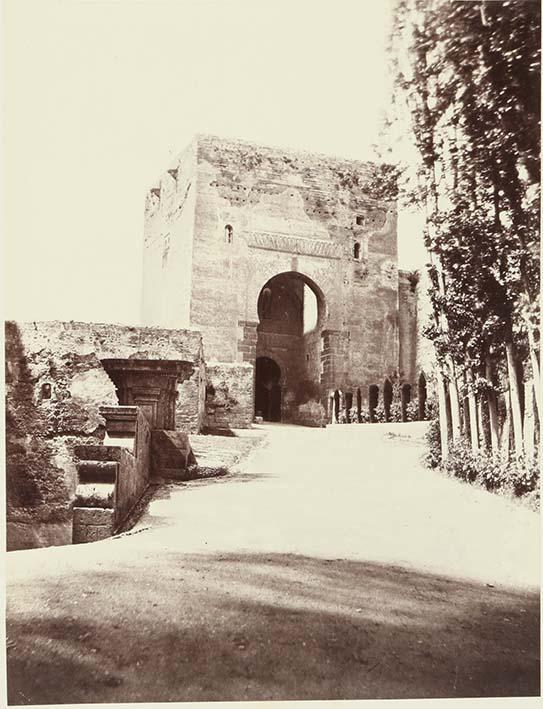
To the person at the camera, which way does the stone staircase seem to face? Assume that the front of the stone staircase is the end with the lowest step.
facing the viewer

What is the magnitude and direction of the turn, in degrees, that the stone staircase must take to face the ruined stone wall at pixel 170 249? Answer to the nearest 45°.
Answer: approximately 180°

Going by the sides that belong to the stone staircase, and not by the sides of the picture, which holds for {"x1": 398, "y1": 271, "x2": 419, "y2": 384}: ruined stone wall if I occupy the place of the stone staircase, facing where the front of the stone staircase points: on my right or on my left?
on my left

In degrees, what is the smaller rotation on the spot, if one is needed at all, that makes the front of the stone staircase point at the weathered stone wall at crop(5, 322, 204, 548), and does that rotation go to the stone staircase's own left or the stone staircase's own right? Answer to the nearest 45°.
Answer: approximately 180°

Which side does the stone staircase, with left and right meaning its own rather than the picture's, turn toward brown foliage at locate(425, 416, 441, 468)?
left

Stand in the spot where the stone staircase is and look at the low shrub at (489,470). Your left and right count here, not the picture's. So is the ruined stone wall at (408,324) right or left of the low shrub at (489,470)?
left

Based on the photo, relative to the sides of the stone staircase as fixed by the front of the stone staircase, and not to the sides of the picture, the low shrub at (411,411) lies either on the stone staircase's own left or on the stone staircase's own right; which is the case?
on the stone staircase's own left
